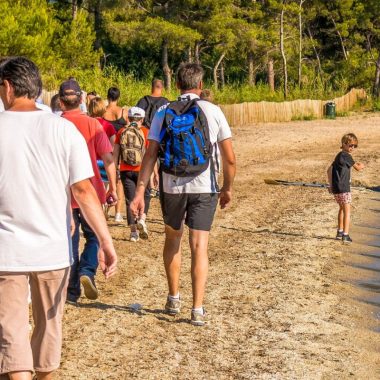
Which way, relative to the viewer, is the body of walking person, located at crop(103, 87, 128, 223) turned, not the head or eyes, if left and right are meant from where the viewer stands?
facing away from the viewer

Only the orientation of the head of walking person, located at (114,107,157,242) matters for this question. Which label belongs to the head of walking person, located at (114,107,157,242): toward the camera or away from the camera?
away from the camera

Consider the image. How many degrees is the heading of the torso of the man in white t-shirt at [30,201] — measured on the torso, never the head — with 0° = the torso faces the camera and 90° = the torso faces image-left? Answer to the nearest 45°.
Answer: approximately 180°

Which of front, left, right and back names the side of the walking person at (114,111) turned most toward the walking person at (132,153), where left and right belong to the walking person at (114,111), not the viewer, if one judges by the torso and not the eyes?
back

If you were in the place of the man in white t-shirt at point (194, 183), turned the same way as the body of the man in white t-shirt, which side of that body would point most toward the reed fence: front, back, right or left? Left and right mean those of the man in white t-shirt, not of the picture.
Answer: front

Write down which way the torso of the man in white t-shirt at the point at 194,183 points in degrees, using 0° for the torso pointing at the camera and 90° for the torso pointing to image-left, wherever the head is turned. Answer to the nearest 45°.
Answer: approximately 180°

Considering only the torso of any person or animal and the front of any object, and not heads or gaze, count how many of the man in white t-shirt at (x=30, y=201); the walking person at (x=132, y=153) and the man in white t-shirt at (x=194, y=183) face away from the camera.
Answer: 3

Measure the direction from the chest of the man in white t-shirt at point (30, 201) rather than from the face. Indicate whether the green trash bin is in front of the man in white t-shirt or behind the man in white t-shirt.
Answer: in front

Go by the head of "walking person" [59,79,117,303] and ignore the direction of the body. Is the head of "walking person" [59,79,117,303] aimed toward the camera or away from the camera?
away from the camera

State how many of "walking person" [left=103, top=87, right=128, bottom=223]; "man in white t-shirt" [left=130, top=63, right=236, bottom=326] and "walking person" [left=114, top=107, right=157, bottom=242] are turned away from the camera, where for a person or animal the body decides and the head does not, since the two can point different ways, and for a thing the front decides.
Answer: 3

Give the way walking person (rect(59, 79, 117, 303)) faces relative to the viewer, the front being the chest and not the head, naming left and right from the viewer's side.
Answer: facing away from the viewer
